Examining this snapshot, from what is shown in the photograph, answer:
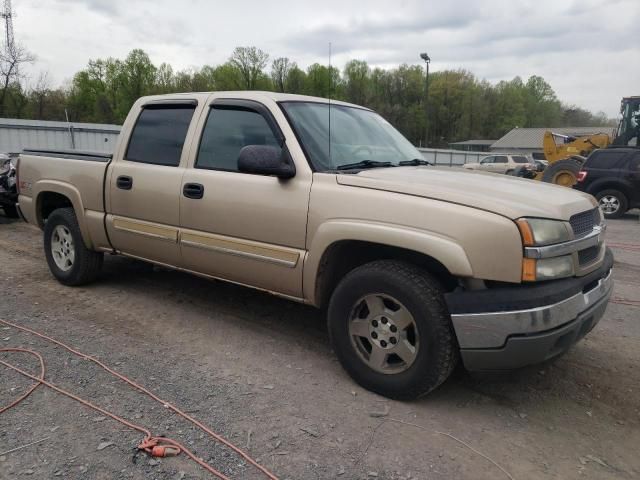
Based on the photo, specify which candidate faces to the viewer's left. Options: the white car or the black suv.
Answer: the white car

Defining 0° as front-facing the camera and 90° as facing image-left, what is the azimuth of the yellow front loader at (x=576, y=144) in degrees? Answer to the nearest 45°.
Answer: approximately 90°

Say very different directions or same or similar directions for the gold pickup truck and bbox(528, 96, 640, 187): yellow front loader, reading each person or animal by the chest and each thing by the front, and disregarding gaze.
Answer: very different directions

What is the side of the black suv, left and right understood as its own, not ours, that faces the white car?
left

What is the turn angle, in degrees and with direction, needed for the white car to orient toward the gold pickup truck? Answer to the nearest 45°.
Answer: approximately 90° to its left

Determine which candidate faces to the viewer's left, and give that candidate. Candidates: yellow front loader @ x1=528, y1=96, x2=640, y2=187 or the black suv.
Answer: the yellow front loader

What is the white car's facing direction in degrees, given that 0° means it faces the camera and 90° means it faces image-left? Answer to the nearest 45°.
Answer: approximately 90°
